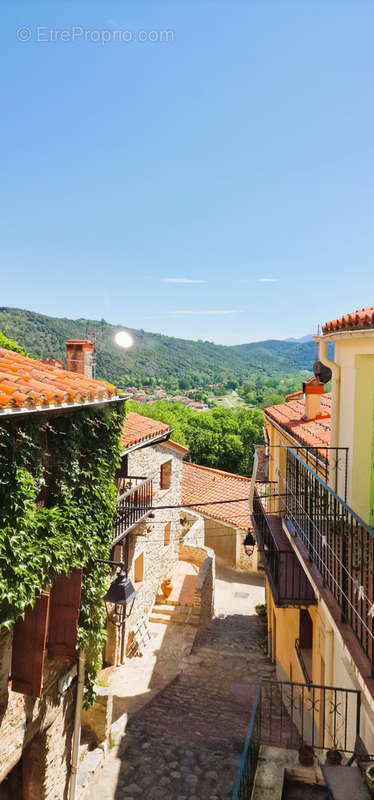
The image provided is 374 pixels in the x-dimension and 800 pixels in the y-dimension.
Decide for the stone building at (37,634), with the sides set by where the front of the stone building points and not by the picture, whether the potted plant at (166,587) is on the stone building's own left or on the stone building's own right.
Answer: on the stone building's own left

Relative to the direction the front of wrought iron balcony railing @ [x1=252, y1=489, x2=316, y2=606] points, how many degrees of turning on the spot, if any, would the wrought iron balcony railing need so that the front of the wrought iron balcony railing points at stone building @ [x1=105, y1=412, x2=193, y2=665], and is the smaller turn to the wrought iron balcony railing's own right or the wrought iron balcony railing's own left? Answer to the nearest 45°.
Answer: approximately 45° to the wrought iron balcony railing's own right

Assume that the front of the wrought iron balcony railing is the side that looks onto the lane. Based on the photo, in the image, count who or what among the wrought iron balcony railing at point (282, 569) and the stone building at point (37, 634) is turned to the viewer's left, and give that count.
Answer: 1

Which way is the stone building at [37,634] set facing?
to the viewer's right

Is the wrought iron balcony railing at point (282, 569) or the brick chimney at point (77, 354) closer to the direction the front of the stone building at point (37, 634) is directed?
the wrought iron balcony railing

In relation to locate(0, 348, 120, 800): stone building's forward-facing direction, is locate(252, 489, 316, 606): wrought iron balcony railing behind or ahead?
ahead

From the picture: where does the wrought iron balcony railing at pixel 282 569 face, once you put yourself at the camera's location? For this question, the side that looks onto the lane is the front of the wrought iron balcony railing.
facing to the left of the viewer
